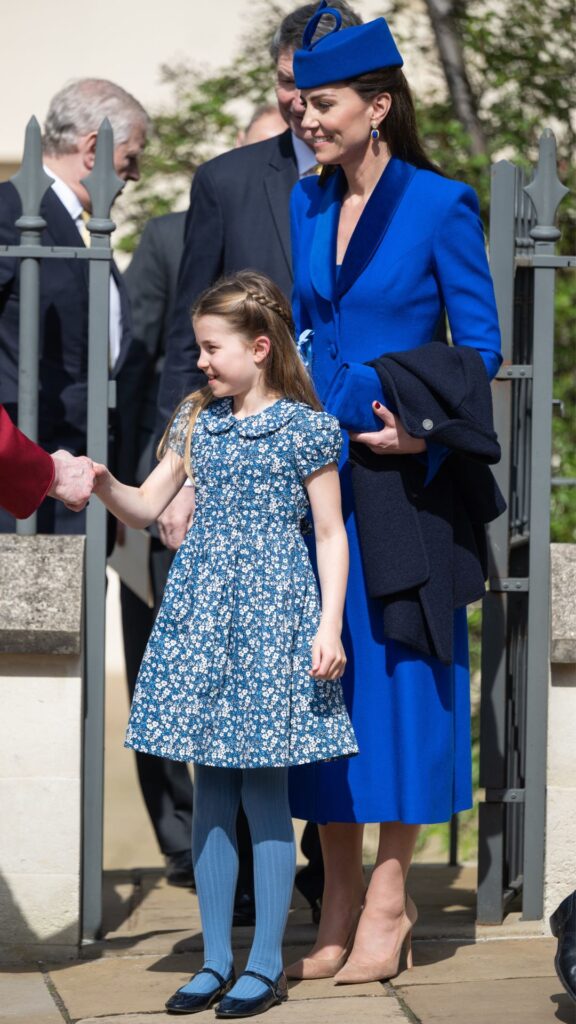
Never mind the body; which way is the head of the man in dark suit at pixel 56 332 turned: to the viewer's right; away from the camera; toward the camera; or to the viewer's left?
to the viewer's right

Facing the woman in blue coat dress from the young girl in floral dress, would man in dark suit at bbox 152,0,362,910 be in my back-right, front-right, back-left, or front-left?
front-left

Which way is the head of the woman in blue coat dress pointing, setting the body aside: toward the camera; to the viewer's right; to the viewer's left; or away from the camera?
to the viewer's left

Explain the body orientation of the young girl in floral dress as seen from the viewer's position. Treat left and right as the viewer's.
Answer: facing the viewer and to the left of the viewer

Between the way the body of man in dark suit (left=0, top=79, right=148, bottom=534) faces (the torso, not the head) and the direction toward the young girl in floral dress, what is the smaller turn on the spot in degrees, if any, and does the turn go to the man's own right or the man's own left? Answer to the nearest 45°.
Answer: approximately 45° to the man's own right

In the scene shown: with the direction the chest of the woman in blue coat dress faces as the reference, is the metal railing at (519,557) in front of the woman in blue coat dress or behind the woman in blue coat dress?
behind

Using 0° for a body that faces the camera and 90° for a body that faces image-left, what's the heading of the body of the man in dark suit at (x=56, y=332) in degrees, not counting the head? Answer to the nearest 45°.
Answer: approximately 270°
